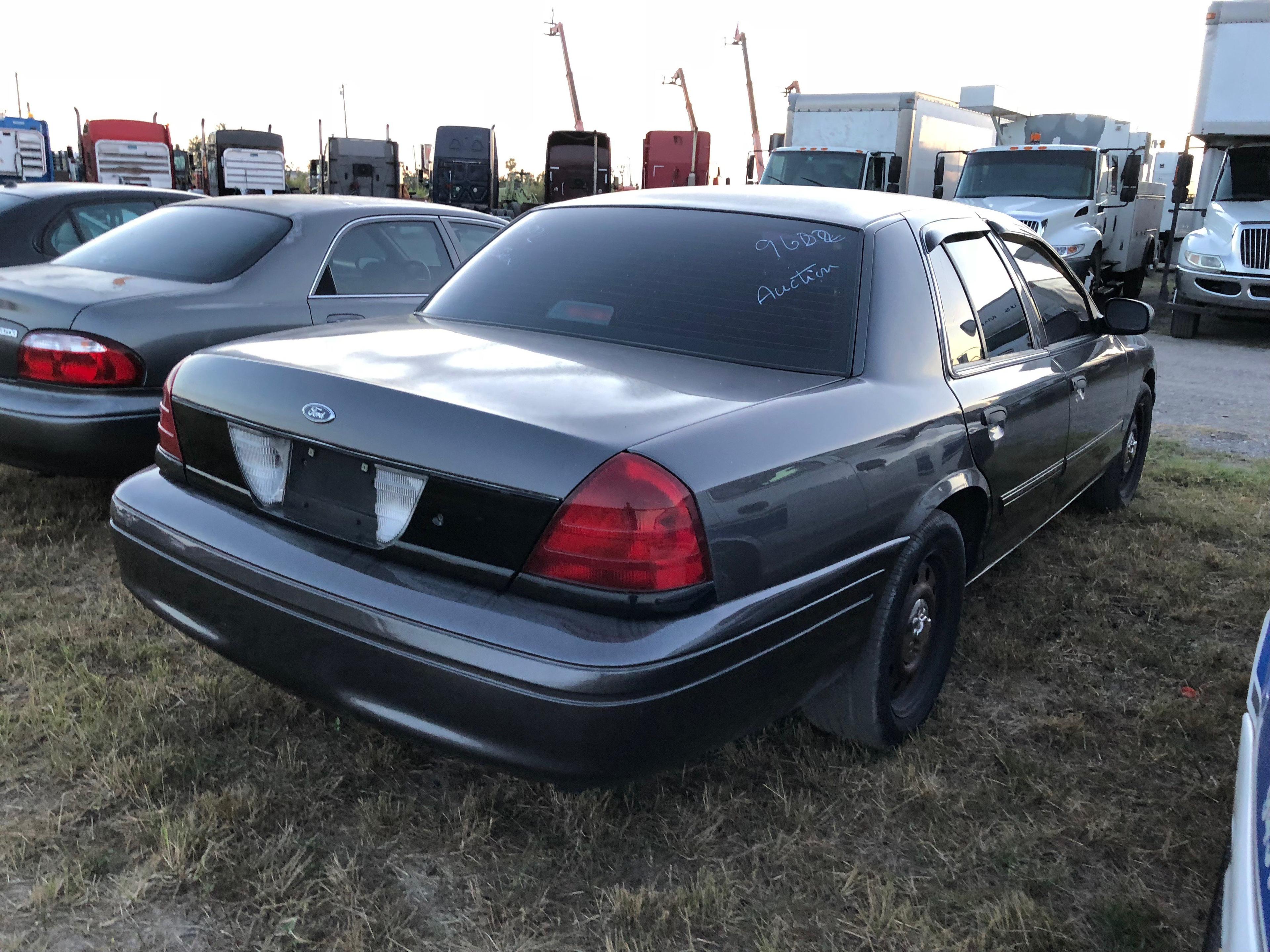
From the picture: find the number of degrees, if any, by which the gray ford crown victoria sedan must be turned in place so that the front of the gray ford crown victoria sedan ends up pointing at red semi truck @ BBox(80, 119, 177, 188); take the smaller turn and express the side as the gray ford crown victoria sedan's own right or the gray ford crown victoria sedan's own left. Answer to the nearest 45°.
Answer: approximately 90° to the gray ford crown victoria sedan's own left

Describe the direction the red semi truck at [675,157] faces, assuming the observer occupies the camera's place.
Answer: facing away from the viewer

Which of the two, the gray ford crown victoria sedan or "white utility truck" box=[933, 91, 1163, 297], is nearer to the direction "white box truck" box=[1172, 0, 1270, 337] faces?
the gray ford crown victoria sedan

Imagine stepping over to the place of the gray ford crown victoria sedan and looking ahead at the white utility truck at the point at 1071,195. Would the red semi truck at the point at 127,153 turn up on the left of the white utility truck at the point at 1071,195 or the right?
left

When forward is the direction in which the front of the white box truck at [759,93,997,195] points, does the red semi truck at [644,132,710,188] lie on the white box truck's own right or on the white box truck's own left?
on the white box truck's own right

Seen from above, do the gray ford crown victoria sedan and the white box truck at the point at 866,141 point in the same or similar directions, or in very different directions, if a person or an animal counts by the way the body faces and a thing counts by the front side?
very different directions

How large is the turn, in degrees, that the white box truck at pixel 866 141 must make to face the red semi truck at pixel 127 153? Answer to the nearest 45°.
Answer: approximately 45° to its right

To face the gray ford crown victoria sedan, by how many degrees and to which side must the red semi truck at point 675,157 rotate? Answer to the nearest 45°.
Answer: approximately 180°

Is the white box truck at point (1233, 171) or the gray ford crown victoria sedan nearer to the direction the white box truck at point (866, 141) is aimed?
the gray ford crown victoria sedan

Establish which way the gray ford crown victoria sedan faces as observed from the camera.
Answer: facing away from the viewer and to the right of the viewer

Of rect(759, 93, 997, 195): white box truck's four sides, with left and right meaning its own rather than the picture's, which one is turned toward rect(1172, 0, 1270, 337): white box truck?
left

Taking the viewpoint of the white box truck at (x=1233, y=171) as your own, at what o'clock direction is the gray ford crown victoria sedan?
The gray ford crown victoria sedan is roughly at 12 o'clock from the white box truck.

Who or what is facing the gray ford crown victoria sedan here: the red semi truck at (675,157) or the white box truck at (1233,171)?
the white box truck
